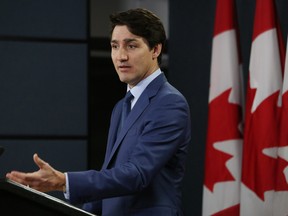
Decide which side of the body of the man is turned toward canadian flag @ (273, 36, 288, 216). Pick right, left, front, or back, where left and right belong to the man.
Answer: back

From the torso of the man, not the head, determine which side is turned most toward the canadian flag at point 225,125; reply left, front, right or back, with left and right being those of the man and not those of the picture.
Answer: back

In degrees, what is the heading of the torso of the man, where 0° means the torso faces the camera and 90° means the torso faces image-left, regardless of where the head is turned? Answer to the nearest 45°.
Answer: approximately 45°

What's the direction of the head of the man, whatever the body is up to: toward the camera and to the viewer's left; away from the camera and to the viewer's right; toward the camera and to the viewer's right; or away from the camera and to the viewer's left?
toward the camera and to the viewer's left

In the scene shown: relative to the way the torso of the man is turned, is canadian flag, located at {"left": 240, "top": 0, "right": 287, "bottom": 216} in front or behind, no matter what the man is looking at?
behind
